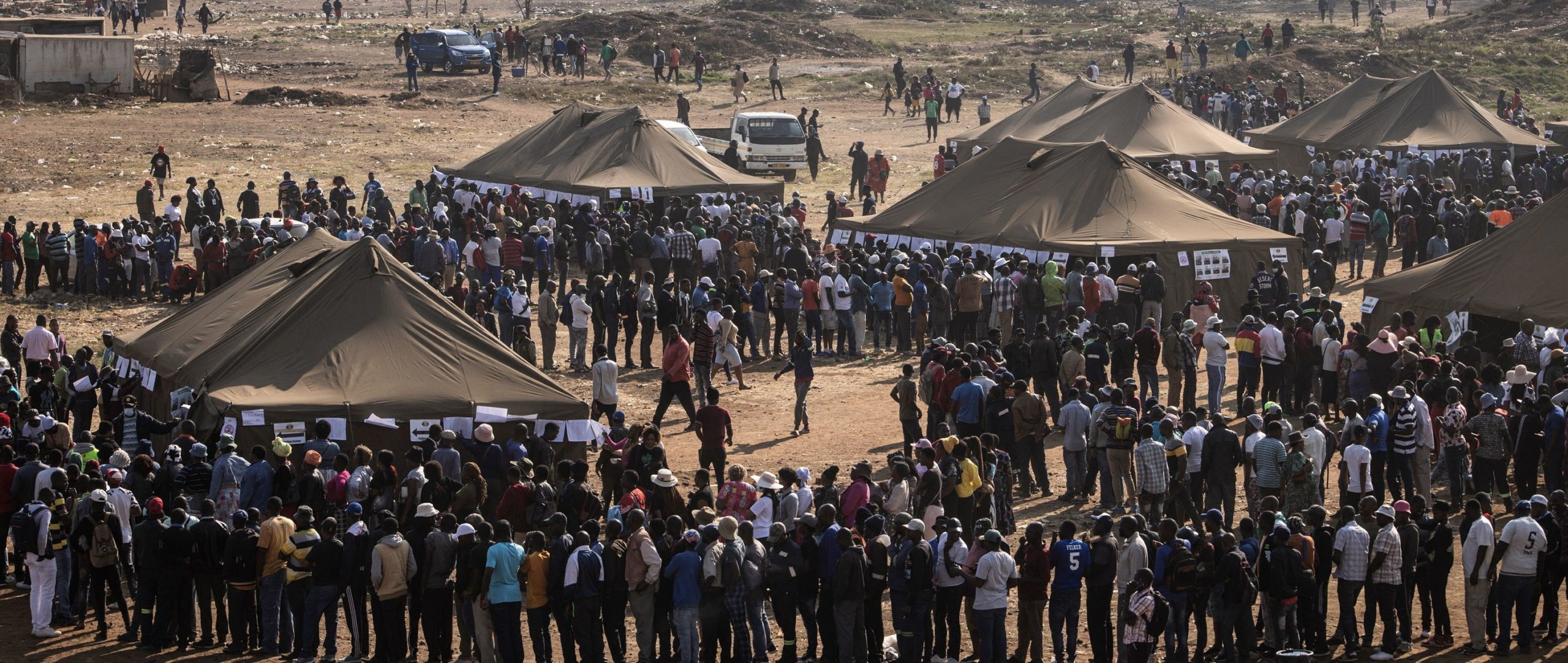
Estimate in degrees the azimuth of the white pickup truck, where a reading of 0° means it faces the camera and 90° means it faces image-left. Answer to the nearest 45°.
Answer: approximately 315°

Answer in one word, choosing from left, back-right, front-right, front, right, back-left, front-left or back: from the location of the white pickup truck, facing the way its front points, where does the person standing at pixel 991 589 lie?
front-right

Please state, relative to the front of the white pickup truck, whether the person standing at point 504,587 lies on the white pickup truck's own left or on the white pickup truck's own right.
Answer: on the white pickup truck's own right

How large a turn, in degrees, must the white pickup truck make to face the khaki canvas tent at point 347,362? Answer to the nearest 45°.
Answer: approximately 45° to its right

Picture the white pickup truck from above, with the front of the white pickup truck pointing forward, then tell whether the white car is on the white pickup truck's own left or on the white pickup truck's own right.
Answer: on the white pickup truck's own right

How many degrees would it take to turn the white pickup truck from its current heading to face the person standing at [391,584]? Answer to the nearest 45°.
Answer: approximately 45° to its right

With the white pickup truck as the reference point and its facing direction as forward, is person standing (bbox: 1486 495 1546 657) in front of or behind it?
in front
